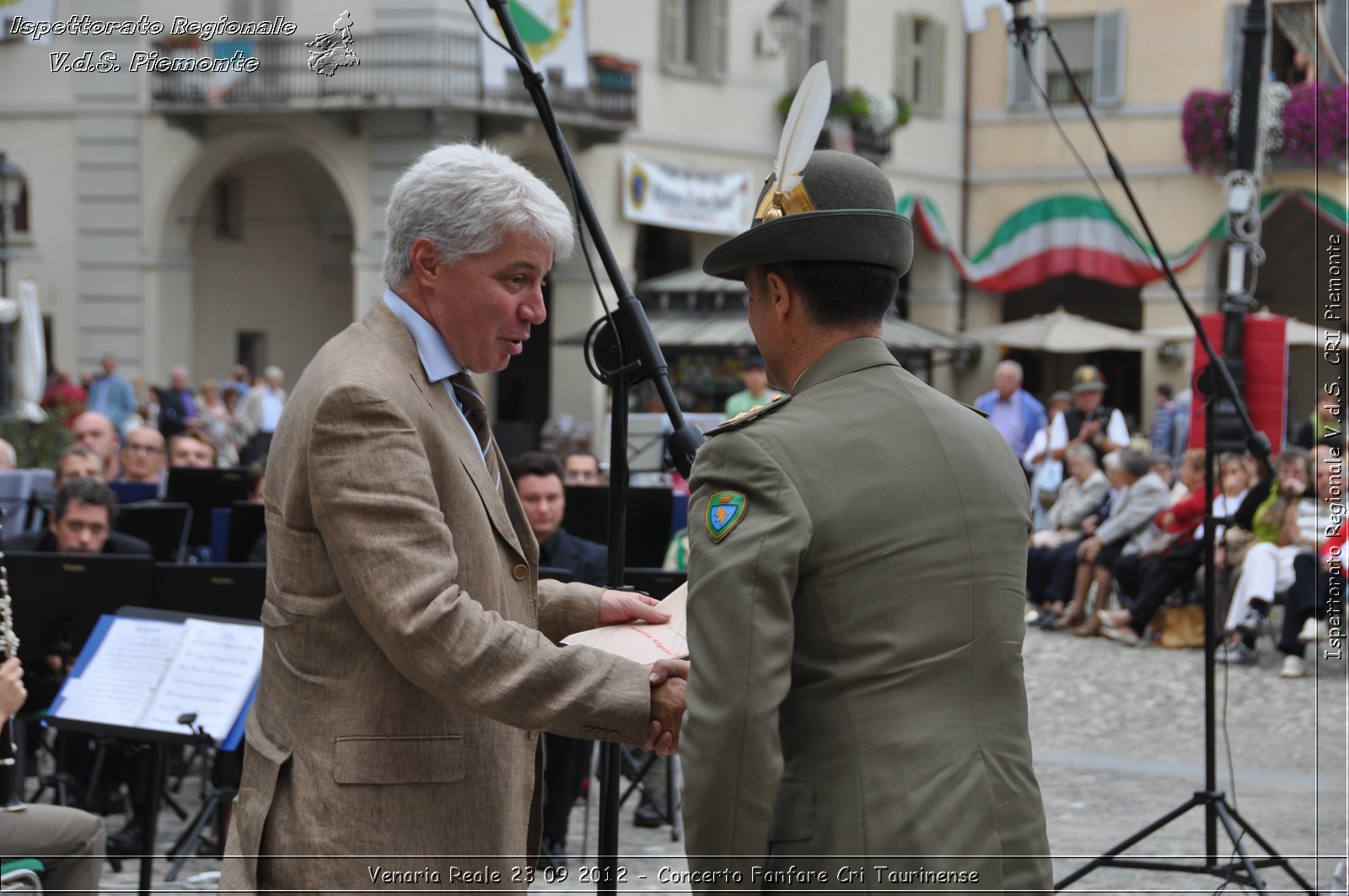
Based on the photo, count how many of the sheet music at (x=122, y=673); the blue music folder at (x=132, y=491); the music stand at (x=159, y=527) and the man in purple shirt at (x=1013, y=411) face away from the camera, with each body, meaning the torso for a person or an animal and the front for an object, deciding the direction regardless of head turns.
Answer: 2

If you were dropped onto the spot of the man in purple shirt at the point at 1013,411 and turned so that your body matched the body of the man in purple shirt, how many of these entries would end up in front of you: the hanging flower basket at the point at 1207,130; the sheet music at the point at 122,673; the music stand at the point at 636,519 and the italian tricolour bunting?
2

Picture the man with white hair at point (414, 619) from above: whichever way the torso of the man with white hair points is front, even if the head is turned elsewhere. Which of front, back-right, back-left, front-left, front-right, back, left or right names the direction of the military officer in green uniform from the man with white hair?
front-right

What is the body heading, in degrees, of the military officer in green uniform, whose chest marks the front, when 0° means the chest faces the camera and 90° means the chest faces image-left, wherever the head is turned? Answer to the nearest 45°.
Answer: approximately 135°

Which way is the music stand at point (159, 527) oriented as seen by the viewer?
away from the camera

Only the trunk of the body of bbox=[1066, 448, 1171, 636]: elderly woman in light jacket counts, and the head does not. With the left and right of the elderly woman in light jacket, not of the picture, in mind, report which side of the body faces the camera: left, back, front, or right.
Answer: left

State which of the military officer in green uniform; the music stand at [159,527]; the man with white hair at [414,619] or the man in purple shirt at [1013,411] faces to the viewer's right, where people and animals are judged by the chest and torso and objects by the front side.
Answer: the man with white hair

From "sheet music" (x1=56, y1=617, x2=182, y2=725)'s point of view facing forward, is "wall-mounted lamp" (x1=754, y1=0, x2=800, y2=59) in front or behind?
behind

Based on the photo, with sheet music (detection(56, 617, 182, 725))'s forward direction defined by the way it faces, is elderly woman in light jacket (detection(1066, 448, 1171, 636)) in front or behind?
behind

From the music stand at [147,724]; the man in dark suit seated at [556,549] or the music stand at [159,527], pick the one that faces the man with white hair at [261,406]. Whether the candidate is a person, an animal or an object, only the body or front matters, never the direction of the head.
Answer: the music stand at [159,527]

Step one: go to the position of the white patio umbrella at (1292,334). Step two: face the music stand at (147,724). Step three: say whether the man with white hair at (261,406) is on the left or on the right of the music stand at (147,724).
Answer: right

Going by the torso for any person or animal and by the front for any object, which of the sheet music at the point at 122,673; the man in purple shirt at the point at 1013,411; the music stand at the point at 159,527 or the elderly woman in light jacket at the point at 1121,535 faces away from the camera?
the music stand
